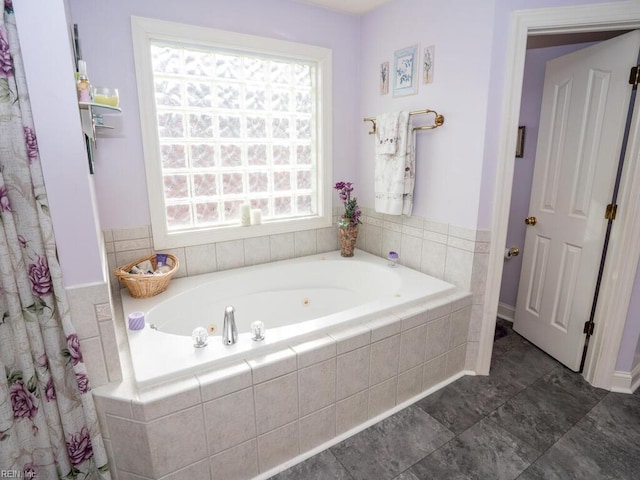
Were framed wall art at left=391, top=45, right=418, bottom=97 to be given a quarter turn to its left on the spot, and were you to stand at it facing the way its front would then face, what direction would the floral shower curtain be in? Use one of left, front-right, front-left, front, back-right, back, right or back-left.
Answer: right

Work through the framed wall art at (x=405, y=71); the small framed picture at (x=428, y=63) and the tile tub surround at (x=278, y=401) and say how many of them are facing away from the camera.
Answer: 0

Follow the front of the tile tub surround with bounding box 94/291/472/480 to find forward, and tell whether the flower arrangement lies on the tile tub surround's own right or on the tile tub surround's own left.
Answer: on the tile tub surround's own left

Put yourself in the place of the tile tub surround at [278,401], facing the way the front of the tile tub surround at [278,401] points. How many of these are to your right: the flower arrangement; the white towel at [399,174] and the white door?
0

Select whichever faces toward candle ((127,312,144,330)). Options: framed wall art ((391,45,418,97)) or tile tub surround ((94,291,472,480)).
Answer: the framed wall art

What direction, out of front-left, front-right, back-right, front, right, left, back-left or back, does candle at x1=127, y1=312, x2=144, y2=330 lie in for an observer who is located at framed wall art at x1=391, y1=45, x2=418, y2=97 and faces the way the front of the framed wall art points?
front

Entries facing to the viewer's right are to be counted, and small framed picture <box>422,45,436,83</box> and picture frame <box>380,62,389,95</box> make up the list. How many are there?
0

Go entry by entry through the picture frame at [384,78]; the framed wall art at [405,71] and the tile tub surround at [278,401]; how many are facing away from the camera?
0

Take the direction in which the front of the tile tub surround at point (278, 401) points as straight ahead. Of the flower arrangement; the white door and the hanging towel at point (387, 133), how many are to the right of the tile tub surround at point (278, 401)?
0

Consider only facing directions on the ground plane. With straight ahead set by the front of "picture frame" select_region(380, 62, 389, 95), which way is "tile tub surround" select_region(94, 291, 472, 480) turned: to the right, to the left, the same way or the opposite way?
to the left

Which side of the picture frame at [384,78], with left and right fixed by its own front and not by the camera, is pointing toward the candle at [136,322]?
front

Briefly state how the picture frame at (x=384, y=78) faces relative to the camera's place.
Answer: facing the viewer and to the left of the viewer

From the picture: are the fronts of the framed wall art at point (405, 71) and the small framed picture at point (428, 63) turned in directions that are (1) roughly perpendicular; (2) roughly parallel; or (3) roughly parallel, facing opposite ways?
roughly parallel

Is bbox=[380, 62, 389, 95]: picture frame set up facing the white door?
no

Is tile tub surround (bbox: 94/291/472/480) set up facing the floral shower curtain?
no

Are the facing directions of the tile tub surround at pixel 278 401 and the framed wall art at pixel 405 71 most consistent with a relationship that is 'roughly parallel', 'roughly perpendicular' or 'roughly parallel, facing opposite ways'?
roughly perpendicular

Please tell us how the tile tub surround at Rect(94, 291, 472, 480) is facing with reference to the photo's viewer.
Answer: facing the viewer and to the right of the viewer

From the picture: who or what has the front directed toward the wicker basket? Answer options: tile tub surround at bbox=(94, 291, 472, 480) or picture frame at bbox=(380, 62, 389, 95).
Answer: the picture frame
